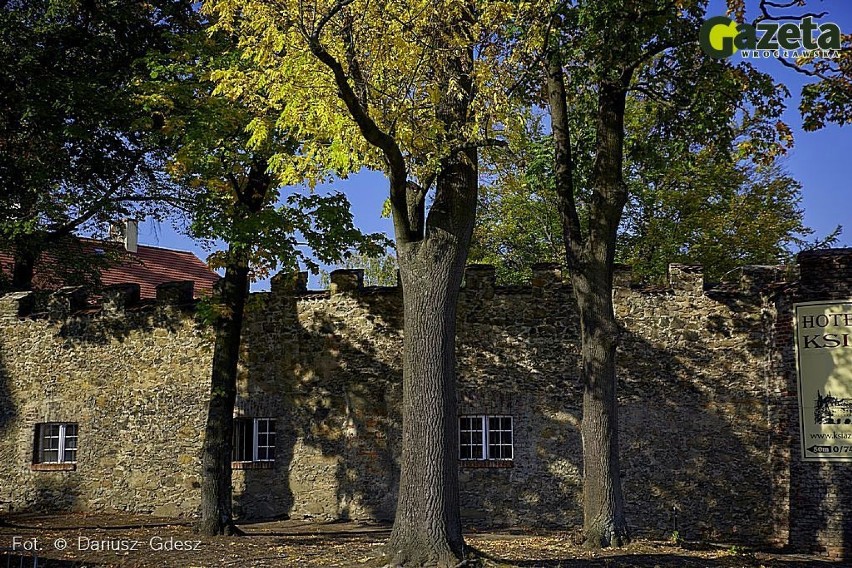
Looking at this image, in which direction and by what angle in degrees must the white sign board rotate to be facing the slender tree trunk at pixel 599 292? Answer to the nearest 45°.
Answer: approximately 45° to its right

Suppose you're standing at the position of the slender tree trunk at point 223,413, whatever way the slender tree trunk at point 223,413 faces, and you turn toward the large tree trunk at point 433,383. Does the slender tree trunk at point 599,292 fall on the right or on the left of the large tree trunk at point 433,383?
left

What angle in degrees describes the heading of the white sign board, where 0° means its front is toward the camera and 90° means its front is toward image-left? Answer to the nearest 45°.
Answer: approximately 0°

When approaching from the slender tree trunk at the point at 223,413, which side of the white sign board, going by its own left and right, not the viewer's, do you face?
right

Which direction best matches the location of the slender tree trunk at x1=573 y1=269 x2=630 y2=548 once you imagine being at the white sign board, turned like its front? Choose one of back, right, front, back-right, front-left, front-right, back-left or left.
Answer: front-right
